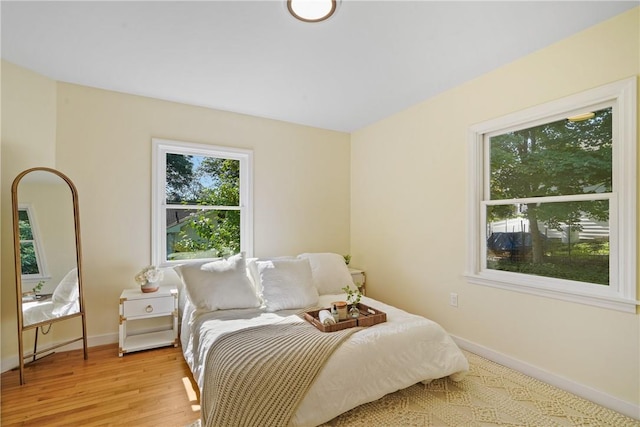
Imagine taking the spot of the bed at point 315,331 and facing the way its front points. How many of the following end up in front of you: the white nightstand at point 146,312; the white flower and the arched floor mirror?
0

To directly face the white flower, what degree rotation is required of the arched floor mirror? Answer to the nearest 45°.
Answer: approximately 45° to its left

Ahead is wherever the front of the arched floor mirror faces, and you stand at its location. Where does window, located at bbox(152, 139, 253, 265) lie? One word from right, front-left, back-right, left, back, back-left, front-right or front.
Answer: front-left

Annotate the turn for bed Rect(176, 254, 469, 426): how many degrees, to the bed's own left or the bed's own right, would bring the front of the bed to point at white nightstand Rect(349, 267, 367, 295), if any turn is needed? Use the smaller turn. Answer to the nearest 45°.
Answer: approximately 135° to the bed's own left

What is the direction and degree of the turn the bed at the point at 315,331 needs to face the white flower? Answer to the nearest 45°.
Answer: approximately 180°

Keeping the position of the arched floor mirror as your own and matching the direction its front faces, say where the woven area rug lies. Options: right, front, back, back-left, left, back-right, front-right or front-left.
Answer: front

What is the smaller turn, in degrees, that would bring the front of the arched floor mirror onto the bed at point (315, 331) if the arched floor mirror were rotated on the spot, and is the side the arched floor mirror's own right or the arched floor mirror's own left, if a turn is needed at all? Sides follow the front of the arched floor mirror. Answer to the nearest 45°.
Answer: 0° — it already faces it

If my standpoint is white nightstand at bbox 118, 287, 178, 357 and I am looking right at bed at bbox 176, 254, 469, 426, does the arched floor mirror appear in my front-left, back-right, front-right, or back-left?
back-right

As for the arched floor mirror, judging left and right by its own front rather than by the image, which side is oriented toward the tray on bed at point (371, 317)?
front

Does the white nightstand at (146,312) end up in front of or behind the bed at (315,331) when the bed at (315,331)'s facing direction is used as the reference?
behind

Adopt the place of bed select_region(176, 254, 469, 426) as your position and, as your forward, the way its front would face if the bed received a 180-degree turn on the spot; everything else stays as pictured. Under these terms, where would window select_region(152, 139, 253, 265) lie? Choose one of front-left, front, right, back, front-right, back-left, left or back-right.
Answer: front

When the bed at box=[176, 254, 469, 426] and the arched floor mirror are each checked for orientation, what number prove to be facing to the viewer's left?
0

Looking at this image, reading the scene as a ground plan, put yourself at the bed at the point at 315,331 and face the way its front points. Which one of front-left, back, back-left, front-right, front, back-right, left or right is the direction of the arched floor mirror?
back-right

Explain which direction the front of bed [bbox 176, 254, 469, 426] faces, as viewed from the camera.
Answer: facing the viewer and to the right of the viewer
